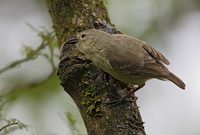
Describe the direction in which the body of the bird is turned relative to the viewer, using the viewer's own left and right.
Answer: facing to the left of the viewer

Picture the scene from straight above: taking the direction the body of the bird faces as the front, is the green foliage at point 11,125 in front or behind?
in front

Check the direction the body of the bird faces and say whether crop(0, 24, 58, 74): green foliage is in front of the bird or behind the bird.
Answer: in front
